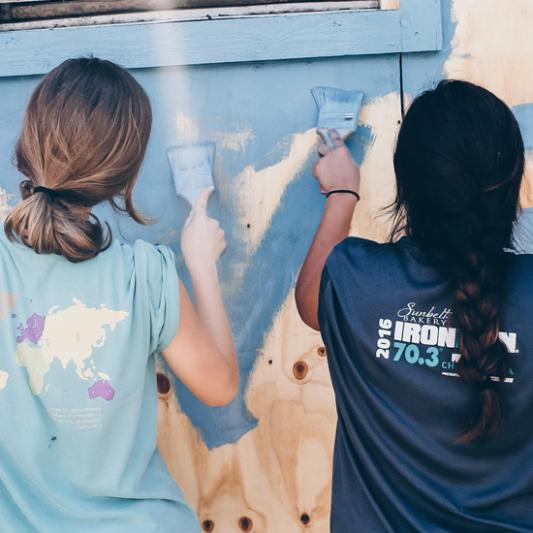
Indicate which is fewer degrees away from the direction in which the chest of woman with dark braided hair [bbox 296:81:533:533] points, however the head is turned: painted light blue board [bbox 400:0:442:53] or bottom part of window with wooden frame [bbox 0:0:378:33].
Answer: the painted light blue board

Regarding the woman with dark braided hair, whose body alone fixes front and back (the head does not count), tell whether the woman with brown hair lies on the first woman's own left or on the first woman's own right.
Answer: on the first woman's own left

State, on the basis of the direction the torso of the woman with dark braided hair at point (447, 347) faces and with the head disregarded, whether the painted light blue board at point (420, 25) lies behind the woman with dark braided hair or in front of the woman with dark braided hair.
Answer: in front

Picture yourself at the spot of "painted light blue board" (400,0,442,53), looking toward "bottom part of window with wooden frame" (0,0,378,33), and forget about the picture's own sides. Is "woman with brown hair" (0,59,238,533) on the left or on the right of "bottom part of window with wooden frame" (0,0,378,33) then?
left

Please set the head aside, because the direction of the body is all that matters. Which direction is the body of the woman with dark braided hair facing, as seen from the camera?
away from the camera

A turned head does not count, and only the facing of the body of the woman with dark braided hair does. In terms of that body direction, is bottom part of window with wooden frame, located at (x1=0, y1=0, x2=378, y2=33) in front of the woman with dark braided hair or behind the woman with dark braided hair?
in front

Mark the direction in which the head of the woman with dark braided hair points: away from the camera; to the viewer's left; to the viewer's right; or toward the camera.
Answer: away from the camera

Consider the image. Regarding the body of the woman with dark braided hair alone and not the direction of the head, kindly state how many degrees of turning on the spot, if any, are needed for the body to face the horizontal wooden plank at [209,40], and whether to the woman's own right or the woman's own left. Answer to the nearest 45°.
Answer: approximately 45° to the woman's own left

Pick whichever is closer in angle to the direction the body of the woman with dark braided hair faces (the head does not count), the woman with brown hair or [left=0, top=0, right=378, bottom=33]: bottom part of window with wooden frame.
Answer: the bottom part of window with wooden frame

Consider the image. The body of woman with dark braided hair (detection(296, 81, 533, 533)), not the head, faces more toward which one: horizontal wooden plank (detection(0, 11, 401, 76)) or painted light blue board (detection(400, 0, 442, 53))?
the painted light blue board
